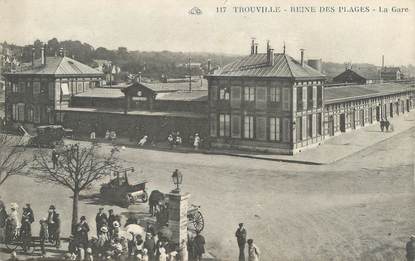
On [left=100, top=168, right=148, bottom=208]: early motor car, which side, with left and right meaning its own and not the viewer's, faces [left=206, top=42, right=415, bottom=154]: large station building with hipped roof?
left

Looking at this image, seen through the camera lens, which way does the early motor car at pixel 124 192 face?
facing the viewer and to the right of the viewer

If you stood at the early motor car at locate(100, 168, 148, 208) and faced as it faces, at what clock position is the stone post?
The stone post is roughly at 1 o'clock from the early motor car.

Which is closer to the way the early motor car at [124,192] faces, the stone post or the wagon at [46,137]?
the stone post
